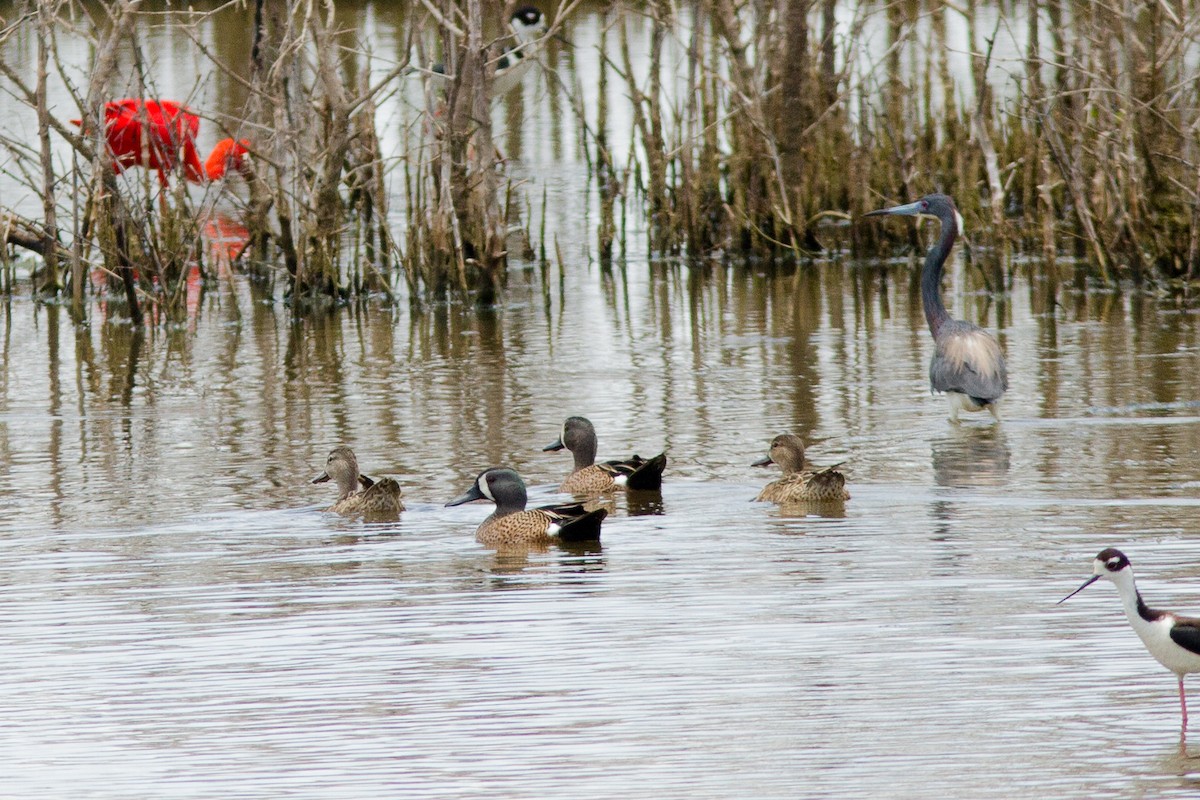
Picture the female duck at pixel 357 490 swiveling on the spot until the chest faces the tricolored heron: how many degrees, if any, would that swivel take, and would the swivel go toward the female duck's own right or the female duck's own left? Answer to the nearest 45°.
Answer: approximately 135° to the female duck's own right

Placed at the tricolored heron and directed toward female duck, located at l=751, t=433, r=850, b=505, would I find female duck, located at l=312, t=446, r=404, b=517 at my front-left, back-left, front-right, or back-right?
front-right

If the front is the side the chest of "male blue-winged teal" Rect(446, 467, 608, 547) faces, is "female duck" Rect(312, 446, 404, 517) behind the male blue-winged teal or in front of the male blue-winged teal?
in front

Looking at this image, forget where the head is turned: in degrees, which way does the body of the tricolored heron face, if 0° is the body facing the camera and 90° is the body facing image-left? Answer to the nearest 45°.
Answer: approximately 135°

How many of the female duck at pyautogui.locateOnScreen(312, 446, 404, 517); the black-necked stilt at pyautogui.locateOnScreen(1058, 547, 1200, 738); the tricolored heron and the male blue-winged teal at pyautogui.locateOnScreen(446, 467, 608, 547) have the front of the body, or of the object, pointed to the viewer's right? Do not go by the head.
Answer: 0

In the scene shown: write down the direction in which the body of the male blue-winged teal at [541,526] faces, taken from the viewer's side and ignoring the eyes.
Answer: to the viewer's left

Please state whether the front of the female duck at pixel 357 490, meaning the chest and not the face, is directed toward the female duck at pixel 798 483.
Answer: no

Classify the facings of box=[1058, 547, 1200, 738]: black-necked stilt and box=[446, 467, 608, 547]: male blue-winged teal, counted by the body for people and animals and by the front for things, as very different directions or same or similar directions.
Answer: same or similar directions

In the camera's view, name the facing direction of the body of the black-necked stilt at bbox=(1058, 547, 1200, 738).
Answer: to the viewer's left

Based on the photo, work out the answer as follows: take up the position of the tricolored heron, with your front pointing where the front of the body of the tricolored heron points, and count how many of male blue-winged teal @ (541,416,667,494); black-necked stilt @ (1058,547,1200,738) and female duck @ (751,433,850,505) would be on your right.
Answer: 0

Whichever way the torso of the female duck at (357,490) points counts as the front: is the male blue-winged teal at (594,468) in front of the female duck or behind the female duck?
behind

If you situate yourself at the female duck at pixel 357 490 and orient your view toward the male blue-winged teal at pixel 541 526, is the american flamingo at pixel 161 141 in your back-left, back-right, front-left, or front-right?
back-left

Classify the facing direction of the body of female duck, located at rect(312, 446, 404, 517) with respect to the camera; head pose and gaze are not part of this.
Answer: to the viewer's left

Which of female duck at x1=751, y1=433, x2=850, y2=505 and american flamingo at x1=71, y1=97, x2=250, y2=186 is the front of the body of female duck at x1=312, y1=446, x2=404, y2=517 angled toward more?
the american flamingo

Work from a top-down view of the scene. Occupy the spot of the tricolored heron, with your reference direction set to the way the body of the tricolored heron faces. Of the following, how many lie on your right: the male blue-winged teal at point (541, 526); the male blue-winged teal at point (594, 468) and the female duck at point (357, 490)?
0

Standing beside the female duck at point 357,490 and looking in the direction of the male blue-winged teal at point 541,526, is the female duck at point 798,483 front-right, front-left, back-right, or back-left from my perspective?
front-left

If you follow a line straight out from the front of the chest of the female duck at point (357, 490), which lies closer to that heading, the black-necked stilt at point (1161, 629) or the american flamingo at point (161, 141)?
the american flamingo
